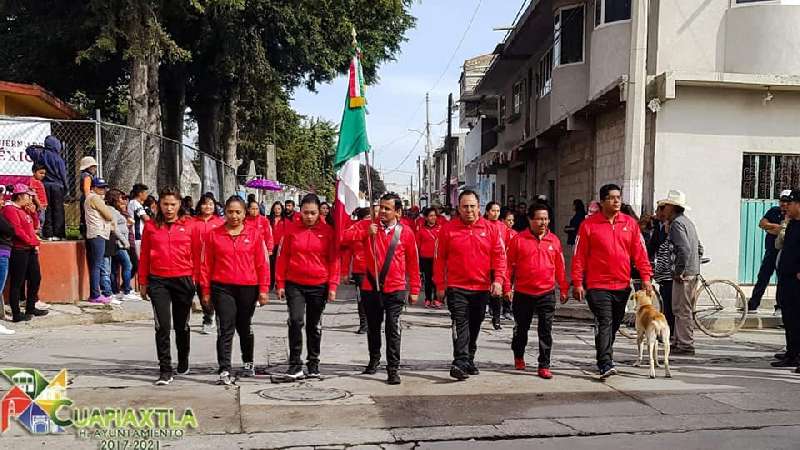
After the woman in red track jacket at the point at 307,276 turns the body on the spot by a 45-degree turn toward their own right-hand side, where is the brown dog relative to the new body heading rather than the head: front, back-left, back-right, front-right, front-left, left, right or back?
back-left

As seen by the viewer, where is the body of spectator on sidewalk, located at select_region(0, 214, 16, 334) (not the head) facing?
to the viewer's right

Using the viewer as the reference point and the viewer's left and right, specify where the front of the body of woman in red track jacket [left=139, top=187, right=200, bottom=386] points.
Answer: facing the viewer

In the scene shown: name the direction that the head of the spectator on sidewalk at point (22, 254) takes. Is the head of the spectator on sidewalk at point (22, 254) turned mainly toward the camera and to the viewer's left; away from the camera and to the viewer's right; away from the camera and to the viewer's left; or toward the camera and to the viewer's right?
toward the camera and to the viewer's right

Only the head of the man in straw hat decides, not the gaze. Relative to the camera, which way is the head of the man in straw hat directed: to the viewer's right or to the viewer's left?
to the viewer's left

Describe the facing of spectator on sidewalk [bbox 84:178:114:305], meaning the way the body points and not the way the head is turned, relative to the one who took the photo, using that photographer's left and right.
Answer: facing to the right of the viewer

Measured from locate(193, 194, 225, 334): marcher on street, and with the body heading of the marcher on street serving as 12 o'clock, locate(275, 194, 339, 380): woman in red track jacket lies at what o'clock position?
The woman in red track jacket is roughly at 11 o'clock from the marcher on street.

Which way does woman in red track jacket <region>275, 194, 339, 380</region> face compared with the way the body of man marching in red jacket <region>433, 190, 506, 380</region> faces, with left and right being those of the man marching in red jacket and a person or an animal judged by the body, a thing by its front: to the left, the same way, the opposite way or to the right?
the same way

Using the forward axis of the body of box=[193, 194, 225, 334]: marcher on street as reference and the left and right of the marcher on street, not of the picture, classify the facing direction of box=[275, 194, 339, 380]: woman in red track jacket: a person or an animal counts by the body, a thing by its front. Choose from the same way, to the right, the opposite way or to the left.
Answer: the same way

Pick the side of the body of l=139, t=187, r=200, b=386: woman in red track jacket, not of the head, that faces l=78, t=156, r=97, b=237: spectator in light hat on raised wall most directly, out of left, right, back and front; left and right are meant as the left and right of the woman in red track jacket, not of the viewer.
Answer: back

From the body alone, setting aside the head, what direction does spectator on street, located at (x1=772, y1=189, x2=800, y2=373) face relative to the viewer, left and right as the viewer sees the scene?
facing to the left of the viewer

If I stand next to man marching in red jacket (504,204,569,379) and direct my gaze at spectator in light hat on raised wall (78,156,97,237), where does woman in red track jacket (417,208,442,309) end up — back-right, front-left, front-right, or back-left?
front-right

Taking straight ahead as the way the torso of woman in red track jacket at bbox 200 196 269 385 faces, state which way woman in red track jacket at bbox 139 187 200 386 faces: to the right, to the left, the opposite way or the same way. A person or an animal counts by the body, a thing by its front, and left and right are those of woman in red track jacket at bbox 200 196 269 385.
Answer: the same way

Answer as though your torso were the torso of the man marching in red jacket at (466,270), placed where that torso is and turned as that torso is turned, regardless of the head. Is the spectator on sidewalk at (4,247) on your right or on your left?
on your right

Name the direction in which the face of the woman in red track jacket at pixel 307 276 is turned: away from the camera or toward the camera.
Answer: toward the camera

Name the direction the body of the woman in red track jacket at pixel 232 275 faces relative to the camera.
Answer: toward the camera

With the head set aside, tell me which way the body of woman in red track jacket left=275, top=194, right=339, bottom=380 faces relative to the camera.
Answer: toward the camera

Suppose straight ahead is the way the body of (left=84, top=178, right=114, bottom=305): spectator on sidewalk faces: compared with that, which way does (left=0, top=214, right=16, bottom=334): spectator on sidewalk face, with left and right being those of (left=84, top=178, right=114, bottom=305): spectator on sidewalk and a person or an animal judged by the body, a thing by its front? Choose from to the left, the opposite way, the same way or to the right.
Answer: the same way
